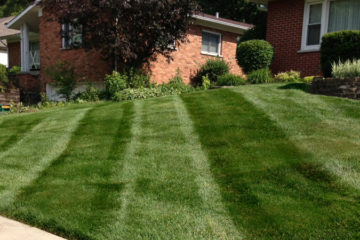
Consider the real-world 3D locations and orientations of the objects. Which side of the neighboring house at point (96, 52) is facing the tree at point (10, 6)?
right

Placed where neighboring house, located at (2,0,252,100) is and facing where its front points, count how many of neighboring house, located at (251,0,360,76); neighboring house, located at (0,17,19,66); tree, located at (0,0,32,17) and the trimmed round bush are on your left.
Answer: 2

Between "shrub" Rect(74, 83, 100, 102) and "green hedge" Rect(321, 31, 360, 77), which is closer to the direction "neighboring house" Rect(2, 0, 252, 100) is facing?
the shrub

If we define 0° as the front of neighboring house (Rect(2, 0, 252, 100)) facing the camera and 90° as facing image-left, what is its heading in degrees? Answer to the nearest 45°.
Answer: approximately 45°

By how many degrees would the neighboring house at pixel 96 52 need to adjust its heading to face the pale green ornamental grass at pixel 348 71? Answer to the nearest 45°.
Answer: approximately 90° to its left

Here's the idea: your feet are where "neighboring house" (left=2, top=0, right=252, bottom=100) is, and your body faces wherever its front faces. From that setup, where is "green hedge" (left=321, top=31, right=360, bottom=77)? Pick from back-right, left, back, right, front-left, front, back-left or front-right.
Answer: left

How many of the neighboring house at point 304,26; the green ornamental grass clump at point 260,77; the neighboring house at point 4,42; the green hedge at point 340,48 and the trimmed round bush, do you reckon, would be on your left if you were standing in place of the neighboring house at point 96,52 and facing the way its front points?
4

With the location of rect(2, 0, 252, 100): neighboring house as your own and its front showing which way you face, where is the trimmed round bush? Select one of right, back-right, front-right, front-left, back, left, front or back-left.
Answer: left

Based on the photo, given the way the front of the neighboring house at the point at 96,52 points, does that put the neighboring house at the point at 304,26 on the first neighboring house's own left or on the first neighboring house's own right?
on the first neighboring house's own left

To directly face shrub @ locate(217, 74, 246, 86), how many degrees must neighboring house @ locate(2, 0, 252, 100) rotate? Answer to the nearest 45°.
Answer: approximately 90° to its left

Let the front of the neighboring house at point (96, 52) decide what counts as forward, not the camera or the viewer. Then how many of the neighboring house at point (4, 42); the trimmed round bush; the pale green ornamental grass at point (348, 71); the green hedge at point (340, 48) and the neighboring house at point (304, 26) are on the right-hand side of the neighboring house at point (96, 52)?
1
